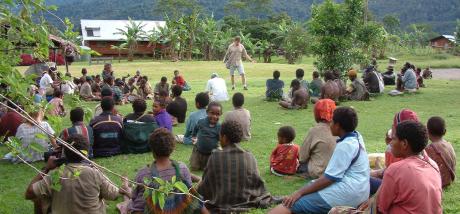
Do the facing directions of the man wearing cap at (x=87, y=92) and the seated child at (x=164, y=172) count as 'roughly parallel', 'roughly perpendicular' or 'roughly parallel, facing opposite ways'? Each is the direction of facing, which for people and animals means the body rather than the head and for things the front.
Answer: roughly perpendicular

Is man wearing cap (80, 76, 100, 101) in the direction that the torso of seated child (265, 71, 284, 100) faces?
no

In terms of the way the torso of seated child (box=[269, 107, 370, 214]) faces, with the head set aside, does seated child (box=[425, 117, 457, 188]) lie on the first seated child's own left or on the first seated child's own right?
on the first seated child's own right

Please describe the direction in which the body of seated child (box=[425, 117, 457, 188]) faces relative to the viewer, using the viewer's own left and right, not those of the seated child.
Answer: facing away from the viewer and to the left of the viewer

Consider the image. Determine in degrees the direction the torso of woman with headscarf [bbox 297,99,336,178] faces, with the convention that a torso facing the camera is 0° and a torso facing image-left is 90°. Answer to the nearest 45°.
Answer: approximately 135°

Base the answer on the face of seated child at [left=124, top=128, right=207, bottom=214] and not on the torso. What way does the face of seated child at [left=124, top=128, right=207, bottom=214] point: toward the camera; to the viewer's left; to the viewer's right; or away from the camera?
away from the camera

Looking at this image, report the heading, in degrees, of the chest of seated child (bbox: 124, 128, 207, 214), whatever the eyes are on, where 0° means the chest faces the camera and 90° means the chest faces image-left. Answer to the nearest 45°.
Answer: approximately 180°

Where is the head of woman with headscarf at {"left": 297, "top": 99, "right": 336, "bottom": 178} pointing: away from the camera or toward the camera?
away from the camera

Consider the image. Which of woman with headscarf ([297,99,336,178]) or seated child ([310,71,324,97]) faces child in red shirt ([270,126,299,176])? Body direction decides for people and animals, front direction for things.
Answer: the woman with headscarf

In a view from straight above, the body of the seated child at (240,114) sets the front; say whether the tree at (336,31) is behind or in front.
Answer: in front

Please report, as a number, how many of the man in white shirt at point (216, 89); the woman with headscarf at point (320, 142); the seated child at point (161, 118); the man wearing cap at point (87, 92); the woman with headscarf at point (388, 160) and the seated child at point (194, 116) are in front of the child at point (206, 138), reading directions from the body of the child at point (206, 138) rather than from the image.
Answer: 2
